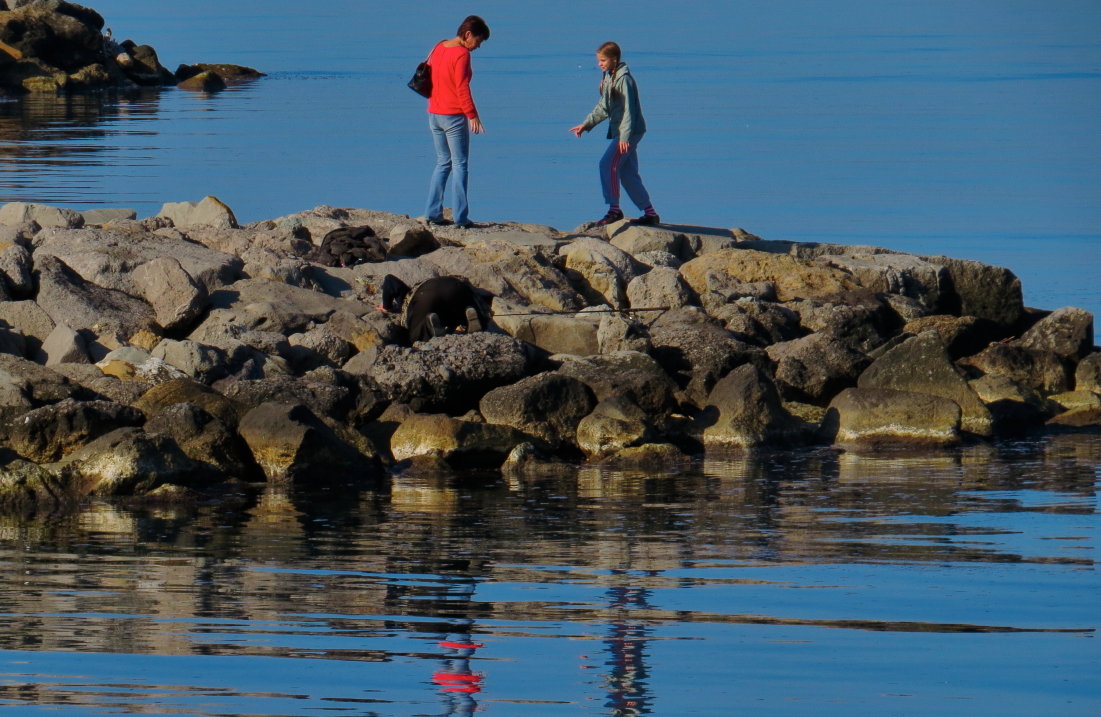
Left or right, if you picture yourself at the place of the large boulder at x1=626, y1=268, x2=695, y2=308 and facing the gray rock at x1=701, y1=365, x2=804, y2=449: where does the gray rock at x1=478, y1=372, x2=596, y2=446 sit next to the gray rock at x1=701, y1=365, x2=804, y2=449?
right

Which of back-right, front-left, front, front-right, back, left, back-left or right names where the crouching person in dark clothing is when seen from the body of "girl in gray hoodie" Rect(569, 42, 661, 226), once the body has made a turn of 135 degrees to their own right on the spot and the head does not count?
back

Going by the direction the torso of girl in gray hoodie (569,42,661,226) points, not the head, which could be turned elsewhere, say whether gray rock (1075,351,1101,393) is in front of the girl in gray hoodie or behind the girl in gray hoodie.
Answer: behind

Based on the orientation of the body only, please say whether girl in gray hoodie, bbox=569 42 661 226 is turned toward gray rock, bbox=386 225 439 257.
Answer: yes

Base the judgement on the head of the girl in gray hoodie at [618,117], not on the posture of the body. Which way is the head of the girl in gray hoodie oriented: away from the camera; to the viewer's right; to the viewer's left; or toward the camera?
to the viewer's left

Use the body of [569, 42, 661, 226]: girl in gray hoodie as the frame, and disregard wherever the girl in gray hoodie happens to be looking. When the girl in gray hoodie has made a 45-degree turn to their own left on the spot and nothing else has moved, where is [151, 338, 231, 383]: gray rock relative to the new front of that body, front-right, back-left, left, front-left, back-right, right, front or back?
front

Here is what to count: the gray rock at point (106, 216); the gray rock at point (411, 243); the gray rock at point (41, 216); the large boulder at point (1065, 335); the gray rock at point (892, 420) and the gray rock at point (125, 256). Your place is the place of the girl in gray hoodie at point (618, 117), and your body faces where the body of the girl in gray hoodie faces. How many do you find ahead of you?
4

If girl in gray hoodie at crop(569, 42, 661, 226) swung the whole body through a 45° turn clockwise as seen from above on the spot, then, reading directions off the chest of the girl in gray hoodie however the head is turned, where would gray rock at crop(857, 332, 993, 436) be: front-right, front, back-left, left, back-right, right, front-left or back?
back

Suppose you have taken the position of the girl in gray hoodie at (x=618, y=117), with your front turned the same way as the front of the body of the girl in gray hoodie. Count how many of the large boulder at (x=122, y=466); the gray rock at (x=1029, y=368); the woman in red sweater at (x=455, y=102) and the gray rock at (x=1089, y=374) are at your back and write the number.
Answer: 2

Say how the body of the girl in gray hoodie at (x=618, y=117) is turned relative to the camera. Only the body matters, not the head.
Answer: to the viewer's left

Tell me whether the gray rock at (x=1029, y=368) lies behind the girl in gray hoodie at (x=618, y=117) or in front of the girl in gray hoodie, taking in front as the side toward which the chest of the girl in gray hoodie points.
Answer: behind

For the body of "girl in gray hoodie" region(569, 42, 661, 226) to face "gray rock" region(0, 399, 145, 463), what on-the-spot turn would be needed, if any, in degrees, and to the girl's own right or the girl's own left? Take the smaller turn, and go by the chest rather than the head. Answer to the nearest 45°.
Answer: approximately 45° to the girl's own left

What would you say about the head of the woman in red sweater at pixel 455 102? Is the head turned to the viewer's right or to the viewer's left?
to the viewer's right

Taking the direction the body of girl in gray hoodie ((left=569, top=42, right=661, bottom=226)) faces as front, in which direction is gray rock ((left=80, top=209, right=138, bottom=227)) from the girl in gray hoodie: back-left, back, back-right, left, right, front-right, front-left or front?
front

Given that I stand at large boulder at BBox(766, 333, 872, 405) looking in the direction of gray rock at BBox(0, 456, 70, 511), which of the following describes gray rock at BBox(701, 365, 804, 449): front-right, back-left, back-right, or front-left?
front-left

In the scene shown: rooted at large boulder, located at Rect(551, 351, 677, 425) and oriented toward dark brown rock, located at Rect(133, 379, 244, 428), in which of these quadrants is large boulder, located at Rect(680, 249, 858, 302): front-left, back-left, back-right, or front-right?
back-right

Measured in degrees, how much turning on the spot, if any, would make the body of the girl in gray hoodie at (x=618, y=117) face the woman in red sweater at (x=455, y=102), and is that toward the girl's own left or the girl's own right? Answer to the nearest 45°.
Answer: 0° — they already face them

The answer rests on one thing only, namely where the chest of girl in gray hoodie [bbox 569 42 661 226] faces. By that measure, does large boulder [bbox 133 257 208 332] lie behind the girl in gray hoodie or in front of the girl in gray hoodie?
in front
